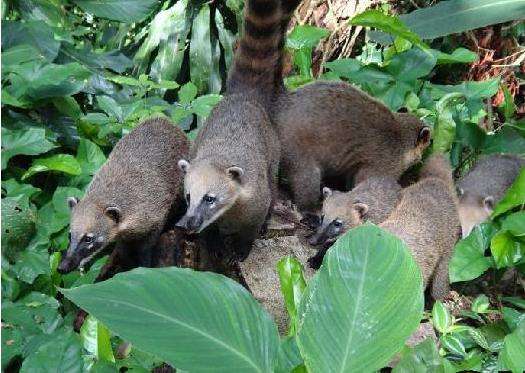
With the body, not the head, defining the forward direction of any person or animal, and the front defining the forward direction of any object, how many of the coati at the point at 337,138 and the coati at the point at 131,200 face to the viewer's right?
1

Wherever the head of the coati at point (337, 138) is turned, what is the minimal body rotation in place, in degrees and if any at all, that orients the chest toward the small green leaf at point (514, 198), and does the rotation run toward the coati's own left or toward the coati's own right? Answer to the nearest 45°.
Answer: approximately 45° to the coati's own right

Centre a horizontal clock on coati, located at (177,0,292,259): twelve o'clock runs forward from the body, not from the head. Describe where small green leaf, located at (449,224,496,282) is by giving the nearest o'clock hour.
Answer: The small green leaf is roughly at 8 o'clock from the coati.

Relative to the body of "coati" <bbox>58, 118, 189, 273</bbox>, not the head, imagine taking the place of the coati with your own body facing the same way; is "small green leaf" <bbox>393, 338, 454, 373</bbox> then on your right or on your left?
on your left

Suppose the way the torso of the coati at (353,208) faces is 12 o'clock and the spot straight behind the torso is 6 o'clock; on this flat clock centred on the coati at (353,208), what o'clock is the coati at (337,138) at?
the coati at (337,138) is roughly at 4 o'clock from the coati at (353,208).

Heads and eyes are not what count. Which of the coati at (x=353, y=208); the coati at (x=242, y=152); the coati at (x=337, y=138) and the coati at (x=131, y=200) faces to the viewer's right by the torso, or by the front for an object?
the coati at (x=337, y=138)

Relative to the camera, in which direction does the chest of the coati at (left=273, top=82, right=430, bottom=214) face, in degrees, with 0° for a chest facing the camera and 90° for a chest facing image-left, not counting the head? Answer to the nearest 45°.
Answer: approximately 270°

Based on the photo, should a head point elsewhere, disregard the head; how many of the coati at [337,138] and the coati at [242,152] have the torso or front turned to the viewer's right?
1

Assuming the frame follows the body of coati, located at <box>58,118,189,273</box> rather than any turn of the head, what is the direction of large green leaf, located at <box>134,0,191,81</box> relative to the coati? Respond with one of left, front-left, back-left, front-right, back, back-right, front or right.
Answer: back-right

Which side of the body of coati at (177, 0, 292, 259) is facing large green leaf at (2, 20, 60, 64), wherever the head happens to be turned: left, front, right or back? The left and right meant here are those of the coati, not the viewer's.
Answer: right

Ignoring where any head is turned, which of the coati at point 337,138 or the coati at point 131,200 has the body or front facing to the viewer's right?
the coati at point 337,138

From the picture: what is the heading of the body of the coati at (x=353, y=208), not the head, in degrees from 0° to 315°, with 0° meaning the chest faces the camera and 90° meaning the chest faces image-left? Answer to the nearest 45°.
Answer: approximately 45°

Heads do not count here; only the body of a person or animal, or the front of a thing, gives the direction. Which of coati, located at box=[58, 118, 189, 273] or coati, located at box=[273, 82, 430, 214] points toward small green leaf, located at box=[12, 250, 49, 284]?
coati, located at box=[58, 118, 189, 273]

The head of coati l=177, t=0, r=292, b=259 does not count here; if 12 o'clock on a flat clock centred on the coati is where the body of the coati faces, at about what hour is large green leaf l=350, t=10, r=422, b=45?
The large green leaf is roughly at 6 o'clock from the coati.
